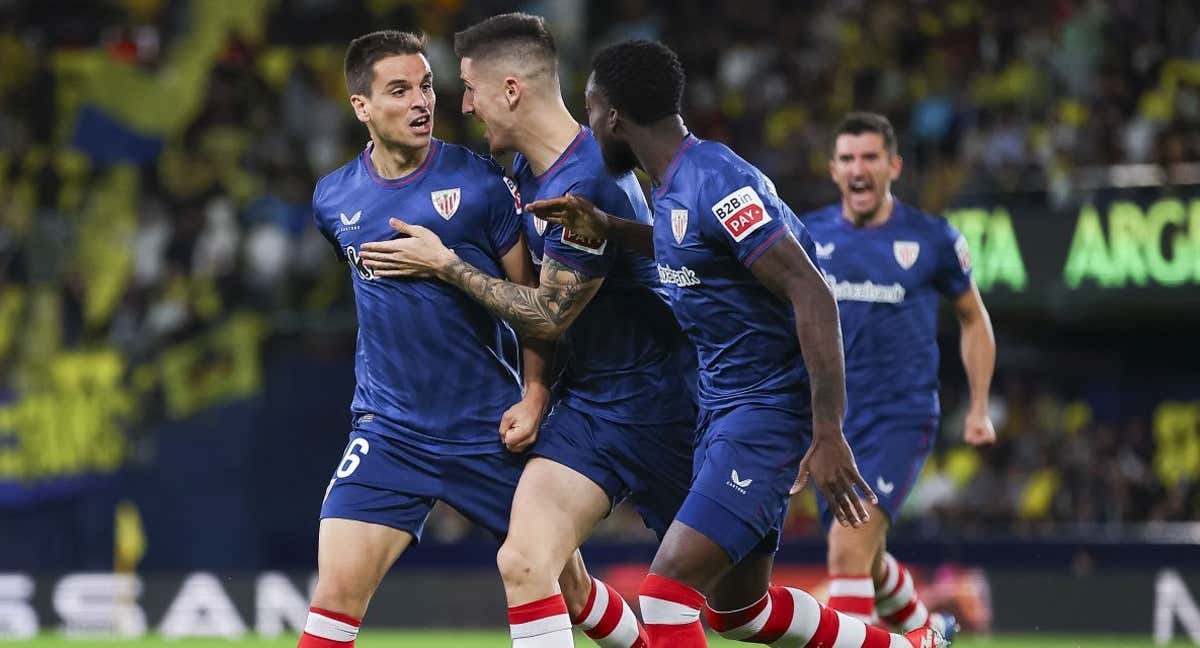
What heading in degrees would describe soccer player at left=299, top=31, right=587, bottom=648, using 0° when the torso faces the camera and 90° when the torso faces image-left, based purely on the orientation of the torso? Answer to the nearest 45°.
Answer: approximately 0°

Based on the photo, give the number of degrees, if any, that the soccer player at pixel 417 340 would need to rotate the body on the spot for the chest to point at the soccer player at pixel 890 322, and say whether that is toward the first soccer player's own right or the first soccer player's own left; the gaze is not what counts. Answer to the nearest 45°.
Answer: approximately 135° to the first soccer player's own left

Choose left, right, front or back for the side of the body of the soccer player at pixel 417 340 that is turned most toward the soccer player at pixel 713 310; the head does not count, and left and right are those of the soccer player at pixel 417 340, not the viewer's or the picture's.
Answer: left
